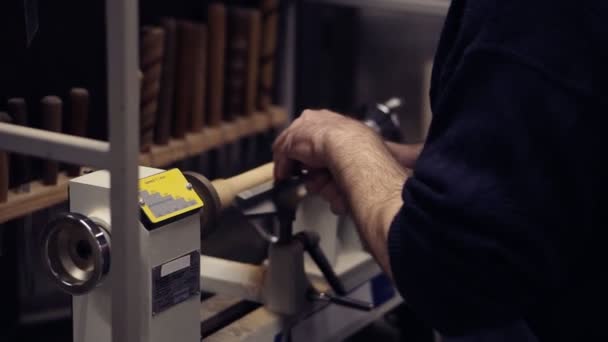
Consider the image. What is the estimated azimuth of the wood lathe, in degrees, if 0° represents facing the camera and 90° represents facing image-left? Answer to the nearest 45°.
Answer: approximately 315°

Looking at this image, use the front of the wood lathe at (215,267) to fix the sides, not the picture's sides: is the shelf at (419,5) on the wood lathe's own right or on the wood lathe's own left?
on the wood lathe's own left

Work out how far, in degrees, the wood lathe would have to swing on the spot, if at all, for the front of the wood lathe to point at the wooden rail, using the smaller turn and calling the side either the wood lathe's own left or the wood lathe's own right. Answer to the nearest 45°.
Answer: approximately 135° to the wood lathe's own left
